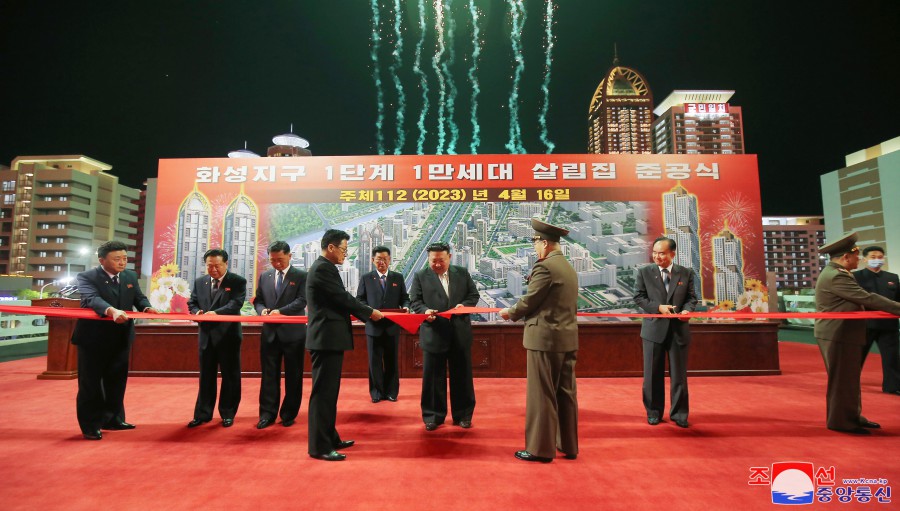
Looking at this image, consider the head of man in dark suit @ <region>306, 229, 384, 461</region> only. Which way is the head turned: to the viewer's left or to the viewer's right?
to the viewer's right

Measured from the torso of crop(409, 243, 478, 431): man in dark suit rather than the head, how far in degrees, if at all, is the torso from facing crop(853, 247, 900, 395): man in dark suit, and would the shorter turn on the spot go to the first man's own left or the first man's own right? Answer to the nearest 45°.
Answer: approximately 90° to the first man's own left

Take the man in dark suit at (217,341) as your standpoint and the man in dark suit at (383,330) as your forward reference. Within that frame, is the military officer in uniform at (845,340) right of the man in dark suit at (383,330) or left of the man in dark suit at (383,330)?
right

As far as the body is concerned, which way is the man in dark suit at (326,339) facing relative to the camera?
to the viewer's right

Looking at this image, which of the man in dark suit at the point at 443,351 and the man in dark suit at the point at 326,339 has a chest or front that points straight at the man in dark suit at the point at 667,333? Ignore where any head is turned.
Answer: the man in dark suit at the point at 326,339

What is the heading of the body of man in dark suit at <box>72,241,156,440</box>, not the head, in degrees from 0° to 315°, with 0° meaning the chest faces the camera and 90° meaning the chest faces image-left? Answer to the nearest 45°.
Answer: approximately 315°
